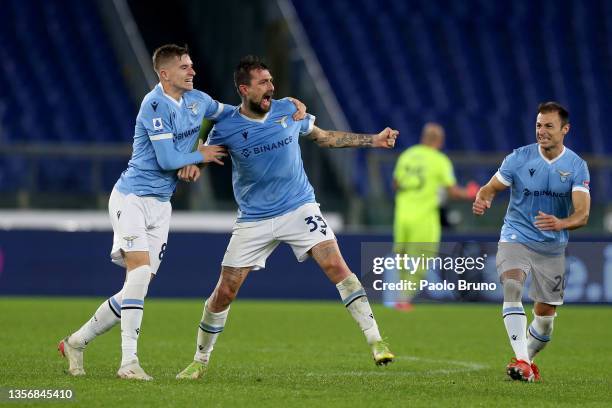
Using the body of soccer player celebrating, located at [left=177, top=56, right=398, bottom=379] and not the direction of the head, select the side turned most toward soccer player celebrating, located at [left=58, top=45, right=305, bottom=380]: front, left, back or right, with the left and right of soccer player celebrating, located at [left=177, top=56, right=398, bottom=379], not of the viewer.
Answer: right

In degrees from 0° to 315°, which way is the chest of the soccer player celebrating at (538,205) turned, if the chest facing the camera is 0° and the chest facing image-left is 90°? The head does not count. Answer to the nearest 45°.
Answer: approximately 0°

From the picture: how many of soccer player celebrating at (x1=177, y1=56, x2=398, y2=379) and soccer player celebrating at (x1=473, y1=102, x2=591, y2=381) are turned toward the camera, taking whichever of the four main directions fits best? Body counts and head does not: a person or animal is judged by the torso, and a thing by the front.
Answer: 2

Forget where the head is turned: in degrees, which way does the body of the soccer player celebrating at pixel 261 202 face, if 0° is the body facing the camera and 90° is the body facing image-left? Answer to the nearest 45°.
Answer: approximately 0°

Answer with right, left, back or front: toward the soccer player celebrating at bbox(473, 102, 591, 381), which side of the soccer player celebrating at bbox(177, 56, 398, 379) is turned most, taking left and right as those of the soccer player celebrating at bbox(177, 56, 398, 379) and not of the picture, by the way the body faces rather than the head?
left

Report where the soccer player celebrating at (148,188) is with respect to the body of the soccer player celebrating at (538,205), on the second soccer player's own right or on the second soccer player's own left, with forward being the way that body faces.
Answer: on the second soccer player's own right
